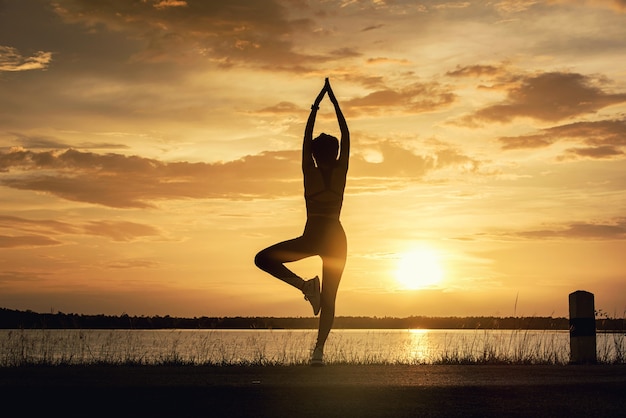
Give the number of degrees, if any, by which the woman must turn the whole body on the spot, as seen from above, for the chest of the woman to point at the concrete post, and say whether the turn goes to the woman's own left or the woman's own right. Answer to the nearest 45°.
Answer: approximately 45° to the woman's own right

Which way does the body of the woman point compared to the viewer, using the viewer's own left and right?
facing away from the viewer
